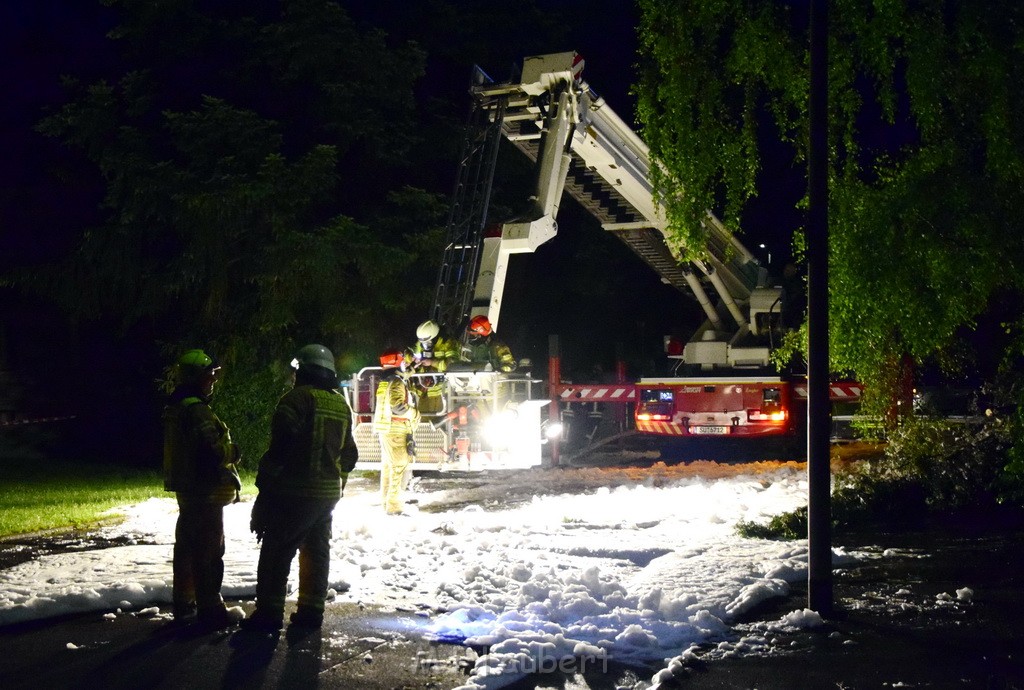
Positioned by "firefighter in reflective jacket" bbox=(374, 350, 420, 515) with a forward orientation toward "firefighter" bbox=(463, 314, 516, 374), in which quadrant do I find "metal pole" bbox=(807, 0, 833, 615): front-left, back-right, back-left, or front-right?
back-right

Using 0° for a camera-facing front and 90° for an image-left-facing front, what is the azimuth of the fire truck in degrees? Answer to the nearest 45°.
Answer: approximately 180°

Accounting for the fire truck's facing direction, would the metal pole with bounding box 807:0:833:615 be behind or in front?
behind

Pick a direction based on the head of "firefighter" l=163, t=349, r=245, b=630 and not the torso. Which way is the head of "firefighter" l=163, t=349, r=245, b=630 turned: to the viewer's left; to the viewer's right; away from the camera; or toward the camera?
to the viewer's right

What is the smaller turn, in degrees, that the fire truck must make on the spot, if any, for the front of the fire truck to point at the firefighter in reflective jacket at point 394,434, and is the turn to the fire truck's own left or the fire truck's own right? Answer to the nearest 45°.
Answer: approximately 135° to the fire truck's own left
